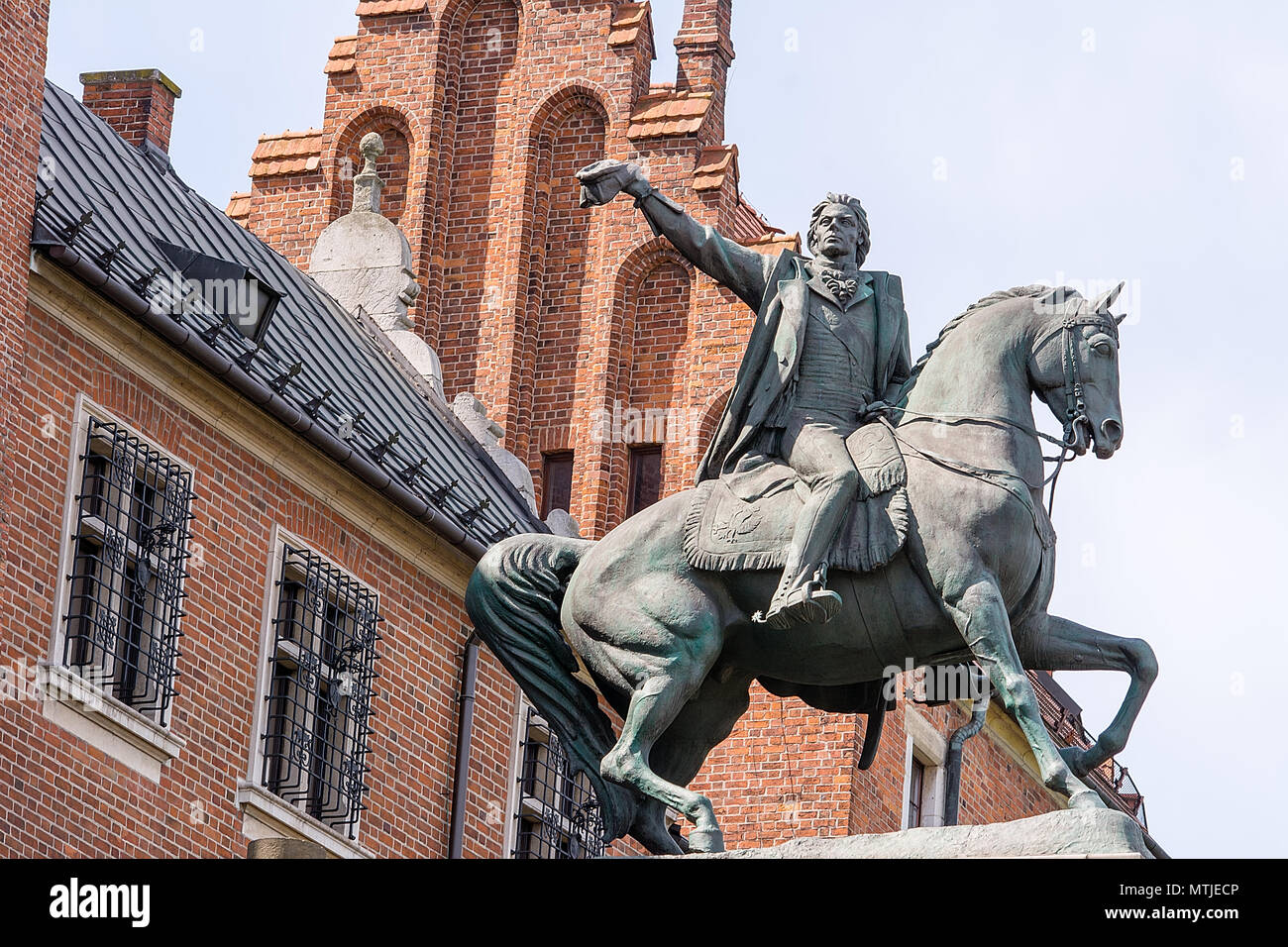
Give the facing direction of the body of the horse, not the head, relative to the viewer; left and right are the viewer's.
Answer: facing to the right of the viewer

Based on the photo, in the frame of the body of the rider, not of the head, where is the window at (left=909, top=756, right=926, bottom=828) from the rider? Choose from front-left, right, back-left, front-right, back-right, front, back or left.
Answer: back-left

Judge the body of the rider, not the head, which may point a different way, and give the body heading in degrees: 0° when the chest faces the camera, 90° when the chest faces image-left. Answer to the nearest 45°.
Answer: approximately 315°

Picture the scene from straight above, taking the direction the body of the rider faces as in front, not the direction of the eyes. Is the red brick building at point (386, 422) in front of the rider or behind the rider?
behind

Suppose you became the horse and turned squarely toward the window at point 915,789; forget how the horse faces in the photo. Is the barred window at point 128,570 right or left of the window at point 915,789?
left

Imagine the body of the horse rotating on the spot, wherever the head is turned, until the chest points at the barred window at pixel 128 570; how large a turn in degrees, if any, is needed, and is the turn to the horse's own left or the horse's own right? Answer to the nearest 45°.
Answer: approximately 135° to the horse's own left

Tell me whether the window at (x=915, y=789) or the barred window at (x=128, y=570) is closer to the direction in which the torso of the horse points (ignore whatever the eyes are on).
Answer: the window
